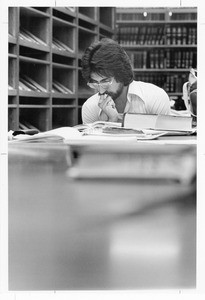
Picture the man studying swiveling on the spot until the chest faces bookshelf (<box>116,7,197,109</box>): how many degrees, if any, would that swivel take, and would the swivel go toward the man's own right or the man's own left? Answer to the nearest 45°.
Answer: approximately 135° to the man's own right

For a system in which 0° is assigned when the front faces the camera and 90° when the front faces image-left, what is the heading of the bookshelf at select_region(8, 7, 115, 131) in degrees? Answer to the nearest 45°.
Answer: approximately 315°

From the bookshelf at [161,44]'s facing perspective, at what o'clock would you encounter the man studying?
The man studying is roughly at 12 o'clock from the bookshelf.

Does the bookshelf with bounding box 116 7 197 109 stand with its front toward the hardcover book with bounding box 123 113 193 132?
yes

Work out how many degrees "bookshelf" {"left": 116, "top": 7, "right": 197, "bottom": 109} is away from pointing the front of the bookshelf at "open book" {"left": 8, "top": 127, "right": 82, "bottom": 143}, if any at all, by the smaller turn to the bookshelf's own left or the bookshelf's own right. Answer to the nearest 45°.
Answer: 0° — it already faces it

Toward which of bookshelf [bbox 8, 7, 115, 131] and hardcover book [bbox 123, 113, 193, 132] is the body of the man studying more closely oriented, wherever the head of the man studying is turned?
the hardcover book

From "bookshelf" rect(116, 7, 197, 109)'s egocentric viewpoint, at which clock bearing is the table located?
The table is roughly at 12 o'clock from the bookshelf.

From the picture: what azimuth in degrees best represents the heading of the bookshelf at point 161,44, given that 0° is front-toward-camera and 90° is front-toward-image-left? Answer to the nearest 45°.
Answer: approximately 0°

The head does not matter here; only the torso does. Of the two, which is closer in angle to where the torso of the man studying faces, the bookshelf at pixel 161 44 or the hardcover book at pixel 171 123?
the hardcover book
